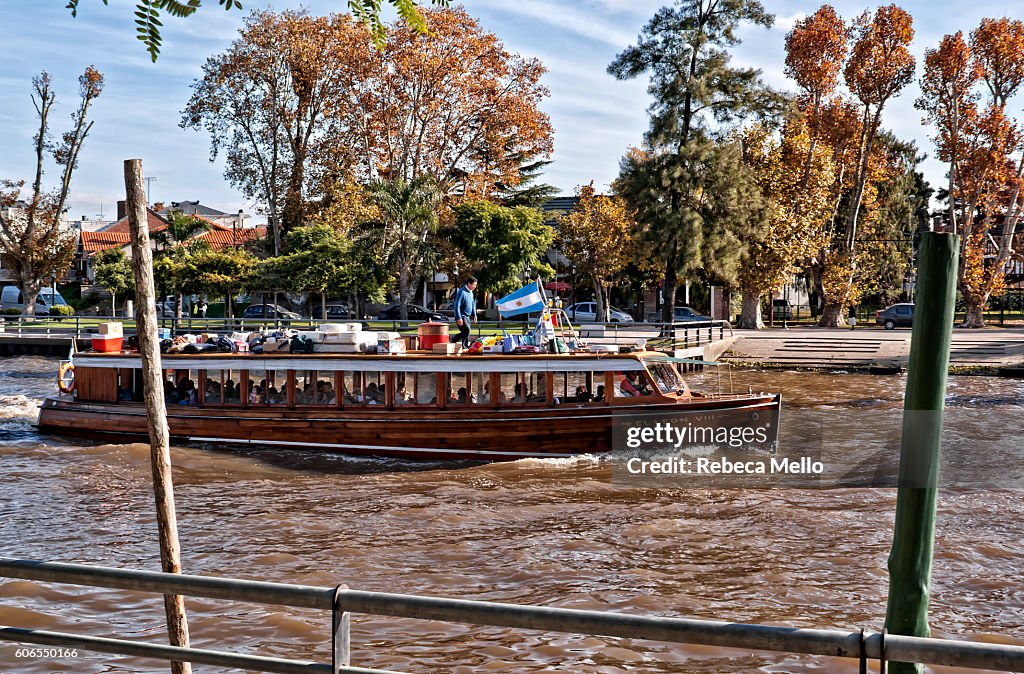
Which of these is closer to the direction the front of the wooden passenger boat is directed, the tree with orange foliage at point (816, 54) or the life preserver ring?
the tree with orange foliage

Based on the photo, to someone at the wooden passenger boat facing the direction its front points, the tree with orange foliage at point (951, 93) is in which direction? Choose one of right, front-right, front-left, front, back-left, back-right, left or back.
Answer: front-left

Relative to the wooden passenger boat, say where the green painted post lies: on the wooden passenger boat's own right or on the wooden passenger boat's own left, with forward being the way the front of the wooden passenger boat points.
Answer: on the wooden passenger boat's own right

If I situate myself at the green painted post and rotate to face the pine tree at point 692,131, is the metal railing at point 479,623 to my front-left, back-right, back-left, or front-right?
back-left

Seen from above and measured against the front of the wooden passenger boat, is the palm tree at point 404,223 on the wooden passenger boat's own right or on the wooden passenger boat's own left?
on the wooden passenger boat's own left

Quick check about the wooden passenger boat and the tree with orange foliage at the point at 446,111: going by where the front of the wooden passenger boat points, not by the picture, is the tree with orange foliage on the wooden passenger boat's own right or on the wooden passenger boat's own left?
on the wooden passenger boat's own left

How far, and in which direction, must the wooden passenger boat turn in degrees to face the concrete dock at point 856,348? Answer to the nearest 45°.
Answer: approximately 45° to its left

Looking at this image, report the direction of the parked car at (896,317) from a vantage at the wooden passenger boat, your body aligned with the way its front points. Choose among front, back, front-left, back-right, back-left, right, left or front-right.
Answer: front-left

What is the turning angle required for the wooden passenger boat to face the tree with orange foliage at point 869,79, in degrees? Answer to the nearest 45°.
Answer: approximately 45° to its left

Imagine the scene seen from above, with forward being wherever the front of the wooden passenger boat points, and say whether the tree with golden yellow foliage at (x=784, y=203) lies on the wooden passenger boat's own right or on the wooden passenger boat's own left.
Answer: on the wooden passenger boat's own left

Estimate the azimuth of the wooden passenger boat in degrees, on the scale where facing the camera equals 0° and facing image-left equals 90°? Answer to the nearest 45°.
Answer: approximately 270°

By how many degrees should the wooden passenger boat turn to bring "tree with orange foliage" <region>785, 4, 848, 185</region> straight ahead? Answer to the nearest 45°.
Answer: approximately 45° to its left
